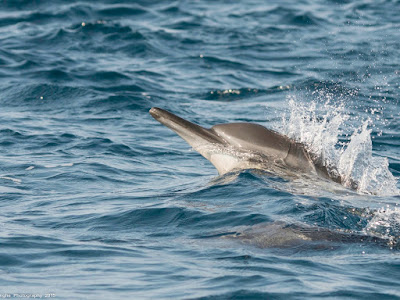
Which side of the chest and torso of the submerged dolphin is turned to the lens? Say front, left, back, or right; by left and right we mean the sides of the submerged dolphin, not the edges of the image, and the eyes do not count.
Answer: left

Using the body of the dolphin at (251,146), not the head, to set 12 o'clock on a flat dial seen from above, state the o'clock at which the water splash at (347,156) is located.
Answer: The water splash is roughly at 5 o'clock from the dolphin.

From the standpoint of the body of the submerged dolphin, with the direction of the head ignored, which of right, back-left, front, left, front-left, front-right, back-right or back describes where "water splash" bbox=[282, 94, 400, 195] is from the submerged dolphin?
right

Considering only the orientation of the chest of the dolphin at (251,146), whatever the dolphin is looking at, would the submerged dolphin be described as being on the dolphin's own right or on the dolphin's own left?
on the dolphin's own left

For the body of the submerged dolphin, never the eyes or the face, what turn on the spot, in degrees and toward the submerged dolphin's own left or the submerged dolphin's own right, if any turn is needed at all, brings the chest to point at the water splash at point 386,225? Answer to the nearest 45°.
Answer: approximately 135° to the submerged dolphin's own right

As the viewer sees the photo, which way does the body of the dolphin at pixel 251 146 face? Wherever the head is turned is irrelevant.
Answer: to the viewer's left

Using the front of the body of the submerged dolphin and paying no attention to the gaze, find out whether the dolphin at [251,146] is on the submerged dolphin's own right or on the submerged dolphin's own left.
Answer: on the submerged dolphin's own right

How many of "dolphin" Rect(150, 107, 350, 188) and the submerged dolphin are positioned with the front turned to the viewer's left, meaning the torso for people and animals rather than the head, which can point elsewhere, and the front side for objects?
2

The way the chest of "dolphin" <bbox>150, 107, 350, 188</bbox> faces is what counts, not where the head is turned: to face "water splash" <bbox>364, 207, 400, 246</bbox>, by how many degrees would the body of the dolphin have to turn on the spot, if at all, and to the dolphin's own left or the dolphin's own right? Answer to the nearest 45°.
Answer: approximately 135° to the dolphin's own left

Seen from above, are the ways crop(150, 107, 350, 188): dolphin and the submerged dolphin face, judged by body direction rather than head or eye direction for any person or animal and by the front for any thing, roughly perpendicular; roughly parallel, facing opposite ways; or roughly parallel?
roughly parallel
